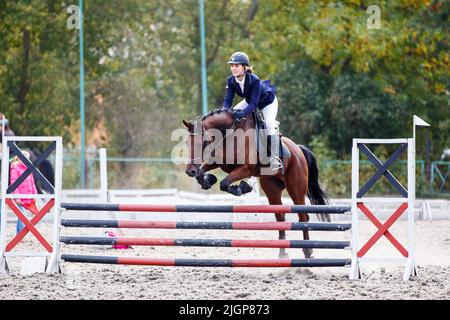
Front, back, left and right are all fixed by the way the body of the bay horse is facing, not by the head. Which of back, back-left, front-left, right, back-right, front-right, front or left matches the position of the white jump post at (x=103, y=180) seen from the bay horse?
right

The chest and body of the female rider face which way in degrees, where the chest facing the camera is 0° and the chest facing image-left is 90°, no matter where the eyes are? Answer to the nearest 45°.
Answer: approximately 45°

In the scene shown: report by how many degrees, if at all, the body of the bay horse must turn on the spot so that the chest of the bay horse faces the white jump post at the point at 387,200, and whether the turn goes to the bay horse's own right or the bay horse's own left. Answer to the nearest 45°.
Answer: approximately 135° to the bay horse's own left

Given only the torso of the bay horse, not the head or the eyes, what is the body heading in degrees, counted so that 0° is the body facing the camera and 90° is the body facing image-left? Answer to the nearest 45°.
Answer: approximately 45°

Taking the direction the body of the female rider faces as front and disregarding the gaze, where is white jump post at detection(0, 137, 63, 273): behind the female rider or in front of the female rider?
in front

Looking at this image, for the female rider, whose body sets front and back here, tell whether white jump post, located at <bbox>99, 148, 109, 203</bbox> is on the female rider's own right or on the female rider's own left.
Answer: on the female rider's own right

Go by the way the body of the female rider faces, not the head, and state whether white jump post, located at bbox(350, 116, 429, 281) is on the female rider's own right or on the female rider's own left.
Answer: on the female rider's own left

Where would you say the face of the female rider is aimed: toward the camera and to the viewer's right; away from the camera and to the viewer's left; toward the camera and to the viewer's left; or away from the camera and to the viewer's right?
toward the camera and to the viewer's left
